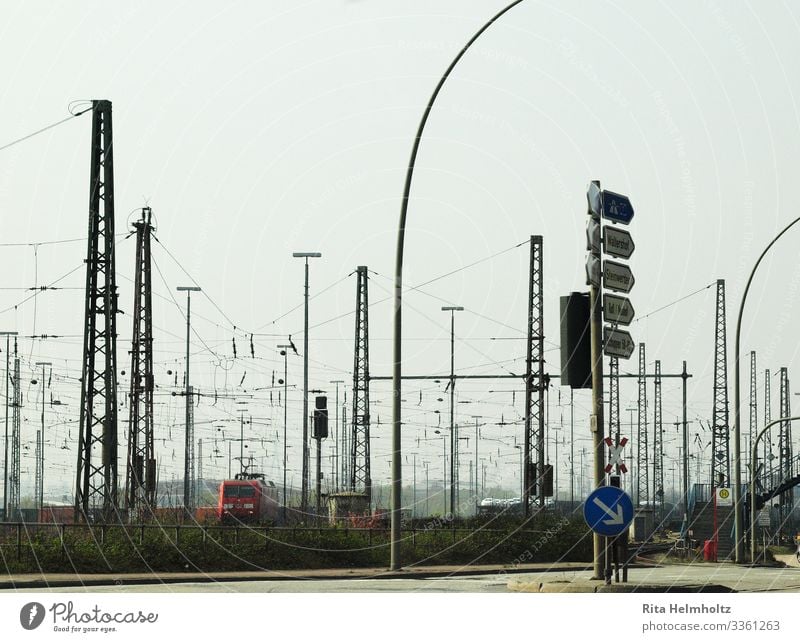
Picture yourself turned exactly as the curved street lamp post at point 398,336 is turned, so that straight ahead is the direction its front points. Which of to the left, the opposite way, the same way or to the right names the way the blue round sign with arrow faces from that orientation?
to the right

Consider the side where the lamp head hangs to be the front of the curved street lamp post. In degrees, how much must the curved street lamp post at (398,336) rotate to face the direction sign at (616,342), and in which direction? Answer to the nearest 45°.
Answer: approximately 45° to its right

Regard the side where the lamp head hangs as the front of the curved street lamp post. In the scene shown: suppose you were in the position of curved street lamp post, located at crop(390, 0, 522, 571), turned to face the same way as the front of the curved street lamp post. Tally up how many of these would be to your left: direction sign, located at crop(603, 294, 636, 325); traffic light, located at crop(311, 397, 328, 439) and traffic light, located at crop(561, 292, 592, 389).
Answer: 1

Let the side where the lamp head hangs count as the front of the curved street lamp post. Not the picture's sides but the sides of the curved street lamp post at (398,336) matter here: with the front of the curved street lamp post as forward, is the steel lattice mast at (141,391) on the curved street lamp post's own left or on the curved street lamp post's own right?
on the curved street lamp post's own left

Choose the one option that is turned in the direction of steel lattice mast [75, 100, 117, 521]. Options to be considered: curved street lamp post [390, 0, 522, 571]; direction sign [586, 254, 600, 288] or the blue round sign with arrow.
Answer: the direction sign

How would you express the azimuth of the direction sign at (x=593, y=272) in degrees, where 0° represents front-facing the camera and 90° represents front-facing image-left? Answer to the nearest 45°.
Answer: approximately 135°

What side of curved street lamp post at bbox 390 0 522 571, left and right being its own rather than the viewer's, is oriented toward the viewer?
right
